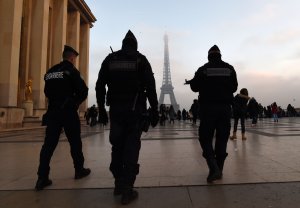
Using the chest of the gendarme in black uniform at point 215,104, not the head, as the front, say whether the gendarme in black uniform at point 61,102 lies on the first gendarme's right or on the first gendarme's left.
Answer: on the first gendarme's left

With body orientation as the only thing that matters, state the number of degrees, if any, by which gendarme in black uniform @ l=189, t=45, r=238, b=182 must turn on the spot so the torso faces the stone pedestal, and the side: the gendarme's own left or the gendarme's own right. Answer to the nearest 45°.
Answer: approximately 45° to the gendarme's own left

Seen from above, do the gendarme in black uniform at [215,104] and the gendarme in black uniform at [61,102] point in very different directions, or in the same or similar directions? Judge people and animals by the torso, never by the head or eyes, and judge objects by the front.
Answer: same or similar directions

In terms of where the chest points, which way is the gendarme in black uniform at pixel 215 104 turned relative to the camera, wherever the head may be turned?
away from the camera

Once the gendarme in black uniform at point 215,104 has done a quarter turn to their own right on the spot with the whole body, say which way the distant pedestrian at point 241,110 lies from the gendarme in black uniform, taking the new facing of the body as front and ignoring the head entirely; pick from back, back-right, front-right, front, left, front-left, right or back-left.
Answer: left

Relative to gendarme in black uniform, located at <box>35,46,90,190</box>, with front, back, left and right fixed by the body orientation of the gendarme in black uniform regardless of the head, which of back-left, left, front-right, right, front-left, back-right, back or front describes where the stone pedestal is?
front-left

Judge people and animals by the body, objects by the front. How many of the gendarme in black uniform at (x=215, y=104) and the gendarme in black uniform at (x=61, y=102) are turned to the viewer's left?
0

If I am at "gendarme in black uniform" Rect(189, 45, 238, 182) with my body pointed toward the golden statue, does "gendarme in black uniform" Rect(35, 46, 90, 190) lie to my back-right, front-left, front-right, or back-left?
front-left

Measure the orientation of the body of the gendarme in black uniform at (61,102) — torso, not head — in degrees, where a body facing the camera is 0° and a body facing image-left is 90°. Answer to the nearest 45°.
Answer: approximately 225°

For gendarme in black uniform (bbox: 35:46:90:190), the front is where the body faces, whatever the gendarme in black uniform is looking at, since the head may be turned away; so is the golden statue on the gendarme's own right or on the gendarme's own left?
on the gendarme's own left

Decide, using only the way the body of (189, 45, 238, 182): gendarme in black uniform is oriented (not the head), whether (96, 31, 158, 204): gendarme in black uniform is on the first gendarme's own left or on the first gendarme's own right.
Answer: on the first gendarme's own left
